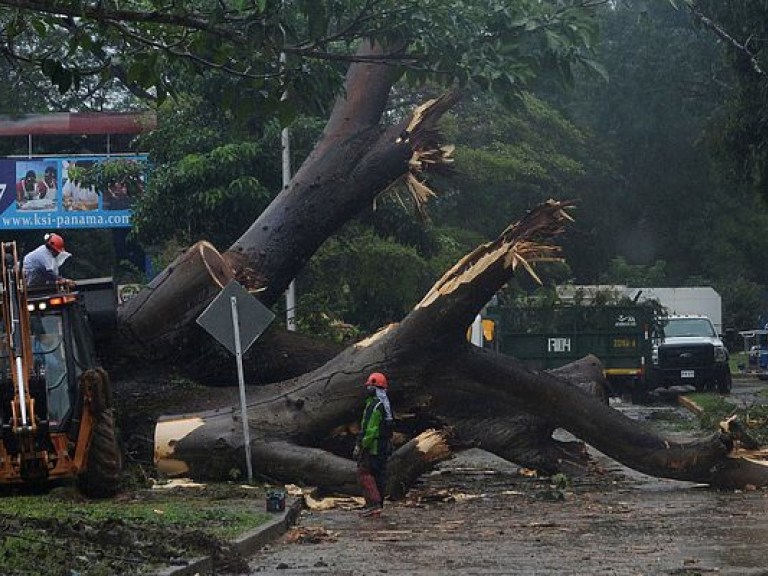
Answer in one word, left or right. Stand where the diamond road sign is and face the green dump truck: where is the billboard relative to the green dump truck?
left

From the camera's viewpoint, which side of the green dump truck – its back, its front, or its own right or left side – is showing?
left

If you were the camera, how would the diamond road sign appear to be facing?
facing away from the viewer

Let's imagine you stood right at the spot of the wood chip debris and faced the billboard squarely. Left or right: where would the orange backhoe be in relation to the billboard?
left

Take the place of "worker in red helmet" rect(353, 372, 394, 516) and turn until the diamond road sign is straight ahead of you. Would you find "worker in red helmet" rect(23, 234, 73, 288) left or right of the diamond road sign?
left

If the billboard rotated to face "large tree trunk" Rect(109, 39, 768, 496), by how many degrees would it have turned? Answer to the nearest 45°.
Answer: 0° — it already faces it

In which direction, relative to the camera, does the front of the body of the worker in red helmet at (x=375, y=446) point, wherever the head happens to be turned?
to the viewer's left

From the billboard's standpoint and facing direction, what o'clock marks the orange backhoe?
The orange backhoe is roughly at 12 o'clock from the billboard.
